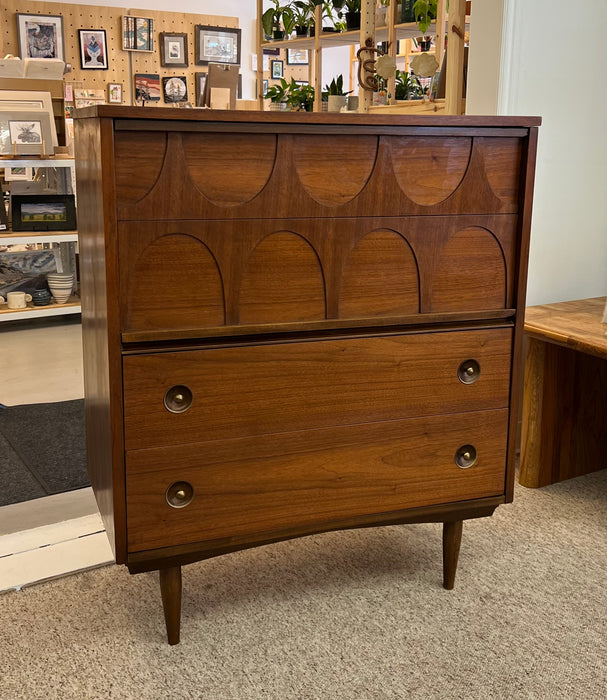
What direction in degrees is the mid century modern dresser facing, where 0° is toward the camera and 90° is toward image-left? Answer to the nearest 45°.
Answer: approximately 0°

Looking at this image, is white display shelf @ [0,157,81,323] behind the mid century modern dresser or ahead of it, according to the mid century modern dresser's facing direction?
behind

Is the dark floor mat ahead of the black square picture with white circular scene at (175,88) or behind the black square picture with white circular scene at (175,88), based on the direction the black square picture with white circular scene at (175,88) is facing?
ahead

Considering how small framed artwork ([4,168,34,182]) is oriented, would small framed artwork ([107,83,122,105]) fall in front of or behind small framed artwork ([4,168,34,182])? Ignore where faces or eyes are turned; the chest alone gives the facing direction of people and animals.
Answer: behind

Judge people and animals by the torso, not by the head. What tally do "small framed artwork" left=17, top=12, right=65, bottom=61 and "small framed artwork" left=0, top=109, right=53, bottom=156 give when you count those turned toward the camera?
2

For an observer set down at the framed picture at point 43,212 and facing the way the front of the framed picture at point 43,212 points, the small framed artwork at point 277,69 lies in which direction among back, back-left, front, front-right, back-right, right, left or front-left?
back-left

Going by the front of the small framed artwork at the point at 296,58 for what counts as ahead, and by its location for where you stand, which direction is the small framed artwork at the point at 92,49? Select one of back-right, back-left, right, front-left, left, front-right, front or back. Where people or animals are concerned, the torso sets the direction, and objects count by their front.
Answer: front-right

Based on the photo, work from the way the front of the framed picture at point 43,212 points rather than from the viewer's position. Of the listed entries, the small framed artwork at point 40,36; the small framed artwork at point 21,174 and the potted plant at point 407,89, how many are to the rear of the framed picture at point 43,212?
2

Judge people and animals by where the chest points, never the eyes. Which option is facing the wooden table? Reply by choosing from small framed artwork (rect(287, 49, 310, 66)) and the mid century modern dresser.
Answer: the small framed artwork
